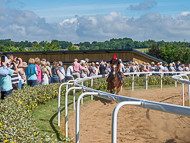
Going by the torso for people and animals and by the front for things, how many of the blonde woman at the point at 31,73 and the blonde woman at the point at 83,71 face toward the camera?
0

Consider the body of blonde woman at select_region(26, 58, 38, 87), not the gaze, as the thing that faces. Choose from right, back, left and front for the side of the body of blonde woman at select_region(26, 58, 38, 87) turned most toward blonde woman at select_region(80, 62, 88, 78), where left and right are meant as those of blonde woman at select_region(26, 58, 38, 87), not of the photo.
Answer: front

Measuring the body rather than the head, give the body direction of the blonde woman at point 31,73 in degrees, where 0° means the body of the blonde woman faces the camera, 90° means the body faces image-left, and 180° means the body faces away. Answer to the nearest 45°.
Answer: approximately 225°

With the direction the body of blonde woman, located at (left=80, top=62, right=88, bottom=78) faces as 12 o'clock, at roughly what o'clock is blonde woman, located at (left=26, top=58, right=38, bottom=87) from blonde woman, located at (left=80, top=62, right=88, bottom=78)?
blonde woman, located at (left=26, top=58, right=38, bottom=87) is roughly at 4 o'clock from blonde woman, located at (left=80, top=62, right=88, bottom=78).

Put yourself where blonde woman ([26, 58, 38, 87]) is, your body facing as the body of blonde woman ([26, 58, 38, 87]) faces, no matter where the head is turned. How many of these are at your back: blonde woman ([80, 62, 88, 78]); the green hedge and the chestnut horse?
0

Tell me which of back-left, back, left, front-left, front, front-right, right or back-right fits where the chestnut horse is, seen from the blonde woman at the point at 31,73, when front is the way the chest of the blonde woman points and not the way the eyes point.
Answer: front-right

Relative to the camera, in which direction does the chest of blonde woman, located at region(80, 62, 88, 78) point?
to the viewer's right
